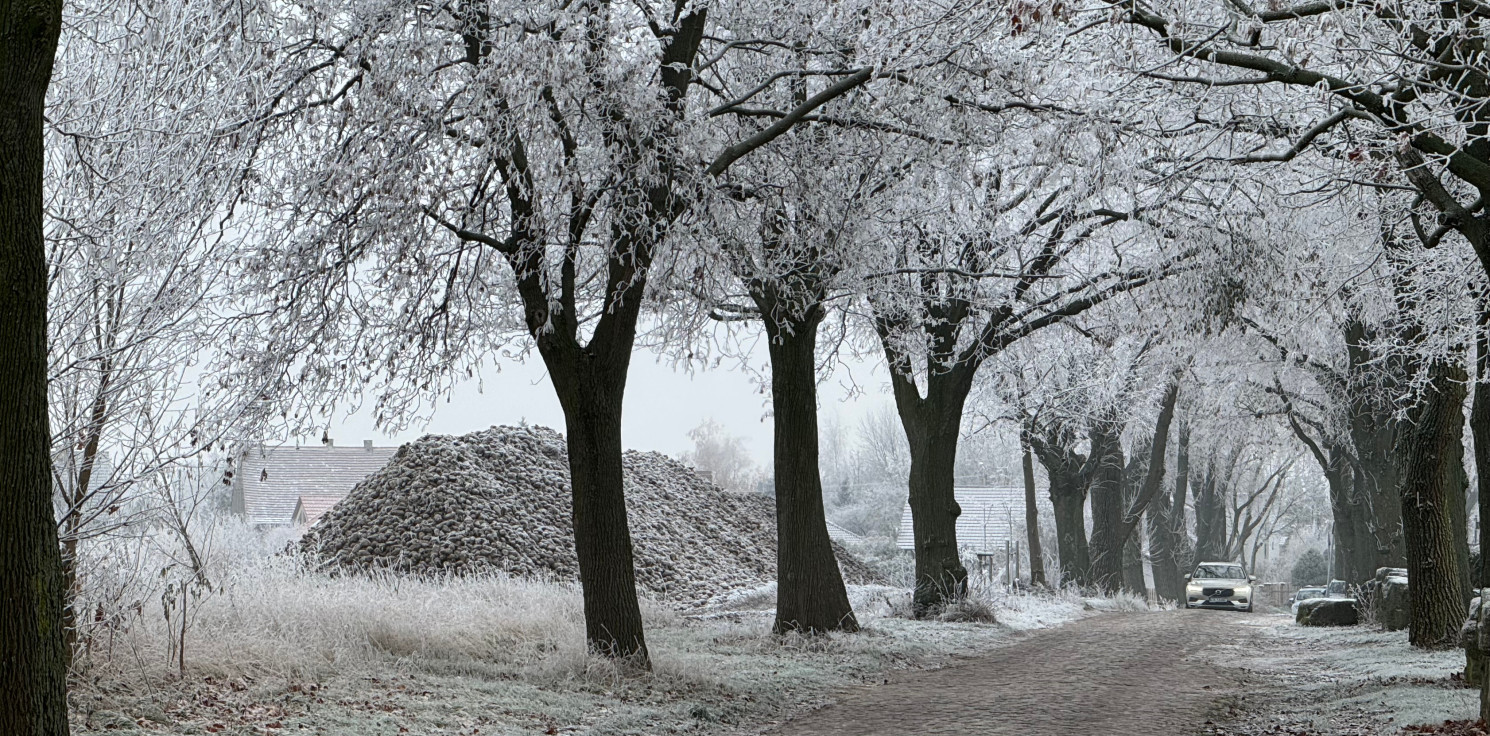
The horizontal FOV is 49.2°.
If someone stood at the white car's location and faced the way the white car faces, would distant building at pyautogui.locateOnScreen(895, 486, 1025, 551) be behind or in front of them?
behind

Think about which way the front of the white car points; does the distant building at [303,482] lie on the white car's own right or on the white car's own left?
on the white car's own right

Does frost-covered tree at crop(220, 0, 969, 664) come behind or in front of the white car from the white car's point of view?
in front

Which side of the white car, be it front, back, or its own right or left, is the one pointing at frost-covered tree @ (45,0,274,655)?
front

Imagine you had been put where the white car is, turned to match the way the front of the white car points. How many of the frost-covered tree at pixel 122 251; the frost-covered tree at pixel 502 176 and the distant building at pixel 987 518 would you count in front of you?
2

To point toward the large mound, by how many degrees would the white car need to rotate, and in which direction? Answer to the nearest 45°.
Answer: approximately 45° to its right

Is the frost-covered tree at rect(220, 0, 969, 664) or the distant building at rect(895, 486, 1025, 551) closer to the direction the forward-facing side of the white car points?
the frost-covered tree

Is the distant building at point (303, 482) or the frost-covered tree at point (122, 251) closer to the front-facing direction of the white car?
the frost-covered tree

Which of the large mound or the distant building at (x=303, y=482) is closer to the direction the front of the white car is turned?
the large mound

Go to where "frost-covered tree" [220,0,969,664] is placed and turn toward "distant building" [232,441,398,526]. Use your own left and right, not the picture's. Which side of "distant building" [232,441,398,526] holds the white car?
right

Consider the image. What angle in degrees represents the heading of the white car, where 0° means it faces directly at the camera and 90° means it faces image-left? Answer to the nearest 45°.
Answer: approximately 0°
